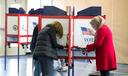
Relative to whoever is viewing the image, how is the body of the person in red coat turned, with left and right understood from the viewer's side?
facing to the left of the viewer

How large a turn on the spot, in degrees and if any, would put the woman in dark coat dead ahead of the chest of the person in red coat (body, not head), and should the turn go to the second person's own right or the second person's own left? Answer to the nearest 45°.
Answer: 0° — they already face them
